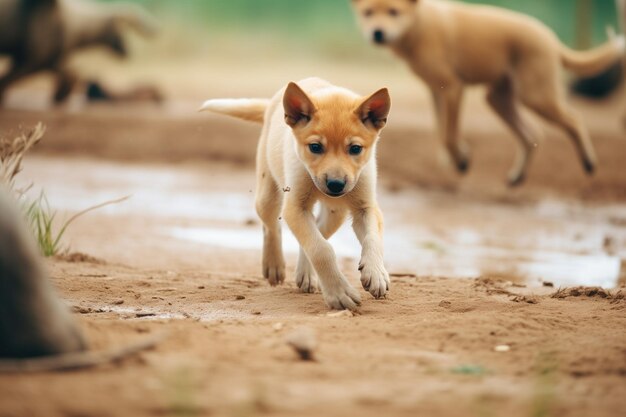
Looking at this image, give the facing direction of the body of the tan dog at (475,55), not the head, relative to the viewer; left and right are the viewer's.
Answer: facing to the left of the viewer

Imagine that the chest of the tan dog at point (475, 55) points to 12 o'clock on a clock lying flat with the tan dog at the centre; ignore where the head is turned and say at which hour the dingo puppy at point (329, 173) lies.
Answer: The dingo puppy is roughly at 9 o'clock from the tan dog.

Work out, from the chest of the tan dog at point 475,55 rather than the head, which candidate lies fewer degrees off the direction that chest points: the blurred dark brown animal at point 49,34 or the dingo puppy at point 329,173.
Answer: the blurred dark brown animal

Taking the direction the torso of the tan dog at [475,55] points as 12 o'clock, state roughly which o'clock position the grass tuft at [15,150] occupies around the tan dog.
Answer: The grass tuft is roughly at 10 o'clock from the tan dog.
